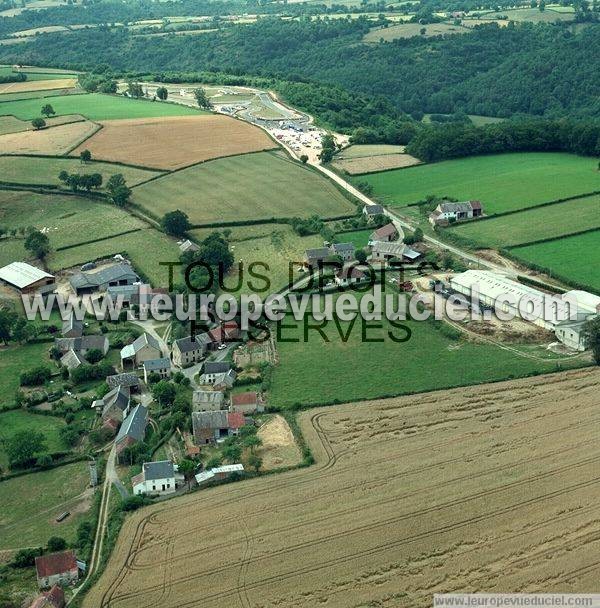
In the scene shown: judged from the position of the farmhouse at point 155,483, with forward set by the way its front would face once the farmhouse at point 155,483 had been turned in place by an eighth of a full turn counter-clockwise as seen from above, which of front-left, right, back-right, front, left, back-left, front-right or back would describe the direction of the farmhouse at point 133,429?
back-left

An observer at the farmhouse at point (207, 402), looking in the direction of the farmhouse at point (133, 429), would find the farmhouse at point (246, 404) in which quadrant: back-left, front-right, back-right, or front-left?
back-left

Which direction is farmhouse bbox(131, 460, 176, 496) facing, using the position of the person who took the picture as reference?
facing the viewer

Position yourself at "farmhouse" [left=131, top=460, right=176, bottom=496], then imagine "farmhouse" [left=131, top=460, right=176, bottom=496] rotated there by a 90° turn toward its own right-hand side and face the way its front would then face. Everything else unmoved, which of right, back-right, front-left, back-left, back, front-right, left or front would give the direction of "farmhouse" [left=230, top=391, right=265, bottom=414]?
back-right

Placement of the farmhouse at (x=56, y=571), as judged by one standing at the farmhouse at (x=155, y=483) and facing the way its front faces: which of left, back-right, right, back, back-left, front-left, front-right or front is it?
front-right

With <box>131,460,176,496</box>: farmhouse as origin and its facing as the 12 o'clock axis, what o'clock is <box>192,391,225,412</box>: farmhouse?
<box>192,391,225,412</box>: farmhouse is roughly at 7 o'clock from <box>131,460,176,496</box>: farmhouse.

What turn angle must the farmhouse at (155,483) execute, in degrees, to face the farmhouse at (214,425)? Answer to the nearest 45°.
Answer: approximately 135° to its left

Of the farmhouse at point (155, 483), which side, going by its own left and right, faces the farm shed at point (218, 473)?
left
